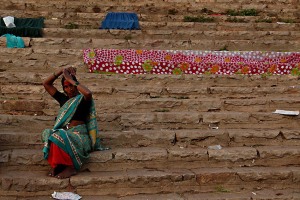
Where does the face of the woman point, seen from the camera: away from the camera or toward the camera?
toward the camera

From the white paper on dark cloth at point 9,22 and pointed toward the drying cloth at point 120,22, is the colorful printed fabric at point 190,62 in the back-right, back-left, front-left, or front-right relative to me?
front-right

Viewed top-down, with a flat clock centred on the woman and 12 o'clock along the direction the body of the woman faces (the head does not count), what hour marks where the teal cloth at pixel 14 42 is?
The teal cloth is roughly at 4 o'clock from the woman.

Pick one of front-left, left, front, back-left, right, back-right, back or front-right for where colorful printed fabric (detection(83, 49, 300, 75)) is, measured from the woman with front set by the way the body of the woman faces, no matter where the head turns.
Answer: back

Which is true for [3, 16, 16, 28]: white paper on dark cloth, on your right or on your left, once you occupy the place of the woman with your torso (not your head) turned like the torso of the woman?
on your right

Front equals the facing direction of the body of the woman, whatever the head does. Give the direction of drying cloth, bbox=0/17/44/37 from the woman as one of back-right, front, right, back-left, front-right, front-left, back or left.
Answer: back-right

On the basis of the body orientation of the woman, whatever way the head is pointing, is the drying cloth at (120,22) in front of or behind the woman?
behind

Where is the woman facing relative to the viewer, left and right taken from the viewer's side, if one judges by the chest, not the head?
facing the viewer and to the left of the viewer

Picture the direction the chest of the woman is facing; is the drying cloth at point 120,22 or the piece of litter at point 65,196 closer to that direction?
the piece of litter

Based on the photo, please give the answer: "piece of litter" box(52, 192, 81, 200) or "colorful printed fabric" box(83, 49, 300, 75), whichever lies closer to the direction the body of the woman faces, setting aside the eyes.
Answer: the piece of litter

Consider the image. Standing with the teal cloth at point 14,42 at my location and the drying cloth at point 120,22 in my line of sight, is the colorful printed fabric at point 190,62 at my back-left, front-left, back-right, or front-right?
front-right
